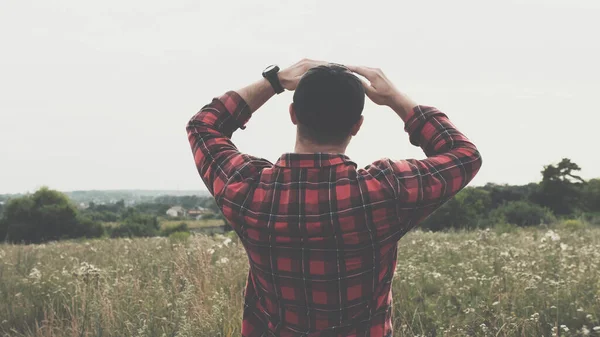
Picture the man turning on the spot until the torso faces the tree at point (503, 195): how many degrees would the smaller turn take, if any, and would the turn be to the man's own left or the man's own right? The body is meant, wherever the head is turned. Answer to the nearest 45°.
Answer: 0° — they already face it

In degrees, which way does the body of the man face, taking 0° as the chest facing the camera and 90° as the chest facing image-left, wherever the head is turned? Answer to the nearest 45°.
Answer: approximately 180°

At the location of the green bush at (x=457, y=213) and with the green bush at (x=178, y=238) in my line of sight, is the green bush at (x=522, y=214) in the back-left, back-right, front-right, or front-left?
back-left

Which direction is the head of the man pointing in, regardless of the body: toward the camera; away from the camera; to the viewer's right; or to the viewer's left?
away from the camera
